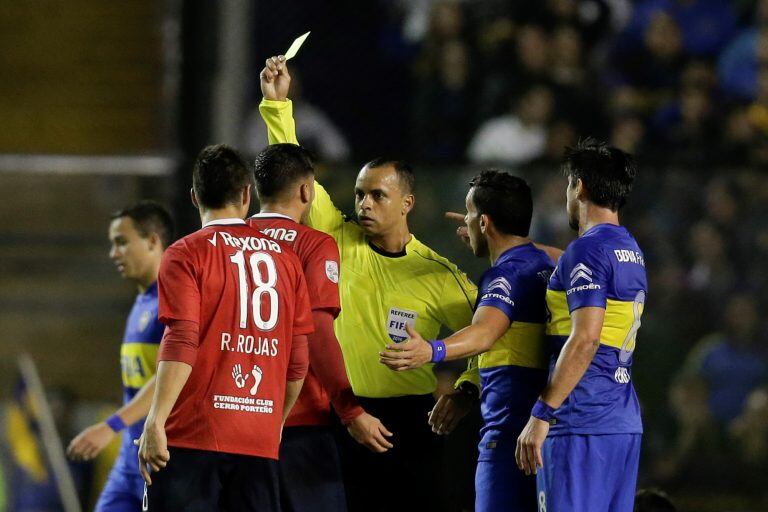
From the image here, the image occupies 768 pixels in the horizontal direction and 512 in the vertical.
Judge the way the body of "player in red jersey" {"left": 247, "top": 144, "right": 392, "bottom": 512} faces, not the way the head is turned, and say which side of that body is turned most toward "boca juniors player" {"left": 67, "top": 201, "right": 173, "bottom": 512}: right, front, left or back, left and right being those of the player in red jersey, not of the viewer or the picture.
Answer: left

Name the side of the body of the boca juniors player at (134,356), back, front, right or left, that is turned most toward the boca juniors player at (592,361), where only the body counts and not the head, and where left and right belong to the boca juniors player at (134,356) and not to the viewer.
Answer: left

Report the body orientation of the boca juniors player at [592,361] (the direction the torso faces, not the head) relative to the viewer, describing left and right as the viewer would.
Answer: facing away from the viewer and to the left of the viewer

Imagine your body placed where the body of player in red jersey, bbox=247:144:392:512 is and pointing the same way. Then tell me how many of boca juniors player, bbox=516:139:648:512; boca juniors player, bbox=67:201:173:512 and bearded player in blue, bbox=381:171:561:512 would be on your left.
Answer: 1

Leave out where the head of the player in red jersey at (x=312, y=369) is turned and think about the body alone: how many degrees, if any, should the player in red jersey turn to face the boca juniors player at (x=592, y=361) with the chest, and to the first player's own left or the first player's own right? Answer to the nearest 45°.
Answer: approximately 45° to the first player's own right

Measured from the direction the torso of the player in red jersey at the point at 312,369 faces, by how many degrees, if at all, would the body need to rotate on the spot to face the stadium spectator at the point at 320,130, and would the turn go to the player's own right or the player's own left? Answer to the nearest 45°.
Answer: approximately 45° to the player's own left

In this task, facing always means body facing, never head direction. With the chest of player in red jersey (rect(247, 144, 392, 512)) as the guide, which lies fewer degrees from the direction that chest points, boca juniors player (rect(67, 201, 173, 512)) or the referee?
the referee

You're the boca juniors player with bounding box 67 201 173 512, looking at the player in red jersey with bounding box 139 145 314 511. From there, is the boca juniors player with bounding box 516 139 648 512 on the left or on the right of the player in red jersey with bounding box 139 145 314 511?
left

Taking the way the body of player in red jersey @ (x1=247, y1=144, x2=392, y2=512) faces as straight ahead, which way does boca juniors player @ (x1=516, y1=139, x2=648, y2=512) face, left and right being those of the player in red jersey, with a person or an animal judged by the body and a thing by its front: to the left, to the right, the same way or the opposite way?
to the left

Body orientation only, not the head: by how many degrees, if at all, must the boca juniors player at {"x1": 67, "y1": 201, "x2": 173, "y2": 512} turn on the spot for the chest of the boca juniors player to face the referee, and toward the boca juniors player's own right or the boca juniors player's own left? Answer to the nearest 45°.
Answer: approximately 90° to the boca juniors player's own left

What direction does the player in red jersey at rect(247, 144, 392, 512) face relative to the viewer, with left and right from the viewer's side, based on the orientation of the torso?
facing away from the viewer and to the right of the viewer

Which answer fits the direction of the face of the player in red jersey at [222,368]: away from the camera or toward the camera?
away from the camera

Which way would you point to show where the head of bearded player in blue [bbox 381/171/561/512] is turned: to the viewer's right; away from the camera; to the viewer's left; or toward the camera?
to the viewer's left
